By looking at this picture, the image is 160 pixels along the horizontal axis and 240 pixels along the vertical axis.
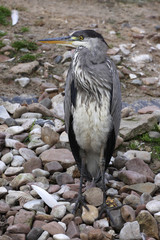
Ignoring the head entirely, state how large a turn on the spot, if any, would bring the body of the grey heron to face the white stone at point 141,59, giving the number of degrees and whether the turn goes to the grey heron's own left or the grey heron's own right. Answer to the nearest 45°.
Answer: approximately 180°

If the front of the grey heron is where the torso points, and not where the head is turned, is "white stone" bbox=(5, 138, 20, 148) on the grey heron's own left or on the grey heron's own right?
on the grey heron's own right

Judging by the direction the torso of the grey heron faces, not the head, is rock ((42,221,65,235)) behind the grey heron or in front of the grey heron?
in front

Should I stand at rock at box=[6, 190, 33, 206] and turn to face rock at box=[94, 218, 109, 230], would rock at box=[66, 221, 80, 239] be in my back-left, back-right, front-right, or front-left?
front-right

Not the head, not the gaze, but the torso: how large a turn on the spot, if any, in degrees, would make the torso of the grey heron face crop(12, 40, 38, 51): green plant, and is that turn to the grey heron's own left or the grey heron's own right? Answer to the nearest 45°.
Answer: approximately 180°

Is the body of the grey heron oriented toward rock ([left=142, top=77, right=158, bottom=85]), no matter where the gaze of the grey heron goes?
no

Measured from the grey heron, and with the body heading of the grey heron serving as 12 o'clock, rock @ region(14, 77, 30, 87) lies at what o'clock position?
The rock is roughly at 5 o'clock from the grey heron.

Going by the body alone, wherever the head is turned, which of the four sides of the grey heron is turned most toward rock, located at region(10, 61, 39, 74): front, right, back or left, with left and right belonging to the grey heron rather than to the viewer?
back

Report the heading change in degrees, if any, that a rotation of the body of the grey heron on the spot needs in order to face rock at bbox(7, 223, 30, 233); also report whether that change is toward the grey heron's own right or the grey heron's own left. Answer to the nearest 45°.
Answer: approximately 45° to the grey heron's own right

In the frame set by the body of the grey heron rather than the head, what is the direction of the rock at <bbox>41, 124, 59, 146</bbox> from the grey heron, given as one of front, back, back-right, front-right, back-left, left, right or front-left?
back-right

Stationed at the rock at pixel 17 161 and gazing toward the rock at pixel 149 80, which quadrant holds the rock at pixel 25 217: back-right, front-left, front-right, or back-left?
back-right

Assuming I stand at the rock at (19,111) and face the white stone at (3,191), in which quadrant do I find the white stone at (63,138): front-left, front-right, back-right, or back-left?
front-left

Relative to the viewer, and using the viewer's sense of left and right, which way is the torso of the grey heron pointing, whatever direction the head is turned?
facing the viewer
